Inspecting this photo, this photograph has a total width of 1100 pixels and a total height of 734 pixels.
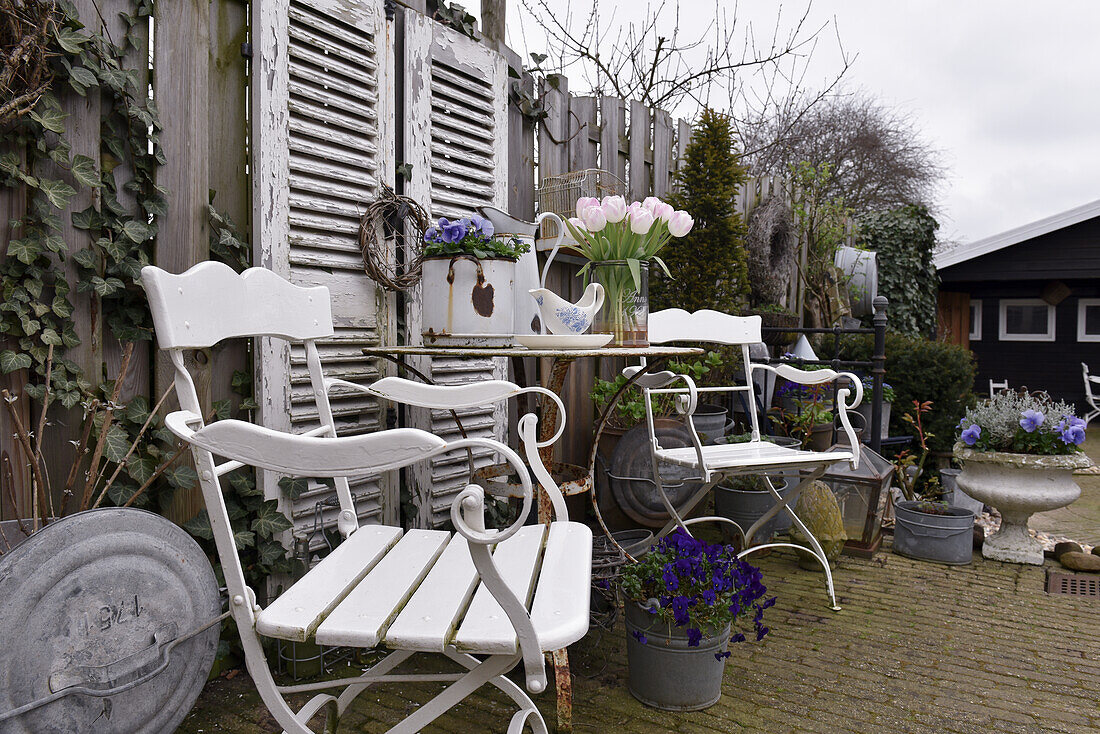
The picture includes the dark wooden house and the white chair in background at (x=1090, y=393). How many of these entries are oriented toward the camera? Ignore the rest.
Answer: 1

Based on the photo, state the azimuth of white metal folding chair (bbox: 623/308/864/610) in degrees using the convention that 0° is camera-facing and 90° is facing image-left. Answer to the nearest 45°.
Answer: approximately 315°

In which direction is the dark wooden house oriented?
toward the camera

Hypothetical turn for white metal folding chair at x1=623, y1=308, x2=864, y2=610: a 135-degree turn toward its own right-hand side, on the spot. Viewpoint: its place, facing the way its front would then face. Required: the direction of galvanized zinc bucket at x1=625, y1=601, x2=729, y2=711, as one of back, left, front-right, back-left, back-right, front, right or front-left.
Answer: left

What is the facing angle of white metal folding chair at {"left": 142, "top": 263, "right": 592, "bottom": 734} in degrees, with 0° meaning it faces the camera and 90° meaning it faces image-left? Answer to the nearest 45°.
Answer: approximately 315°

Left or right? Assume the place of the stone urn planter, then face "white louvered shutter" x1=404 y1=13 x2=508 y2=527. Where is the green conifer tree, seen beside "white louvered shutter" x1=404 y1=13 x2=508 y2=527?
right

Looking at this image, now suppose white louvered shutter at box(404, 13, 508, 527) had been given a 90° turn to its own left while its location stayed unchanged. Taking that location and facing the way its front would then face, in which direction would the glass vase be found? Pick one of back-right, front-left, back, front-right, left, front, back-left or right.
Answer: right

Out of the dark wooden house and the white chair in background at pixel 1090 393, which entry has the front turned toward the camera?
the dark wooden house

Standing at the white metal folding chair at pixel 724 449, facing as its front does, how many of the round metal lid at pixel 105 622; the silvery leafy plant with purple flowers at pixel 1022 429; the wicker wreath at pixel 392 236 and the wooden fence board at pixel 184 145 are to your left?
1

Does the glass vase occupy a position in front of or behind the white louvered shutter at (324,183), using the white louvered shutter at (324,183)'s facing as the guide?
in front

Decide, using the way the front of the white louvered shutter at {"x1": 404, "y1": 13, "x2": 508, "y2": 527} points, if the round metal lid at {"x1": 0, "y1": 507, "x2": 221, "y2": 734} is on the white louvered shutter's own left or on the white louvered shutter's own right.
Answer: on the white louvered shutter's own right

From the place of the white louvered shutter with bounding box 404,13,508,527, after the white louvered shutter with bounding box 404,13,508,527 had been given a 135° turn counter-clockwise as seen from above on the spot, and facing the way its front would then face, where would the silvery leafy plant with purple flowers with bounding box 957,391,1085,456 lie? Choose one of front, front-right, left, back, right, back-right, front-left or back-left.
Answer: right

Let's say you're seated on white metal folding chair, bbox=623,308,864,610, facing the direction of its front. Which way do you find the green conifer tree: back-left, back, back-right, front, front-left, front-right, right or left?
back-left

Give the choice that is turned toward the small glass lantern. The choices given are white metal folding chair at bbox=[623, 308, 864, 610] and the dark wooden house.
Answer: the dark wooden house

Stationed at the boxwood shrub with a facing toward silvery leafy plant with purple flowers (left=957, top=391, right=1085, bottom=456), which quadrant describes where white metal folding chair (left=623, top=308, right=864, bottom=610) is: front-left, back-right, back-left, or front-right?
front-right

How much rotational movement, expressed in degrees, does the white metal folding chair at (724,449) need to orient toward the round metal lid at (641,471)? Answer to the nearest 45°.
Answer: approximately 180°
